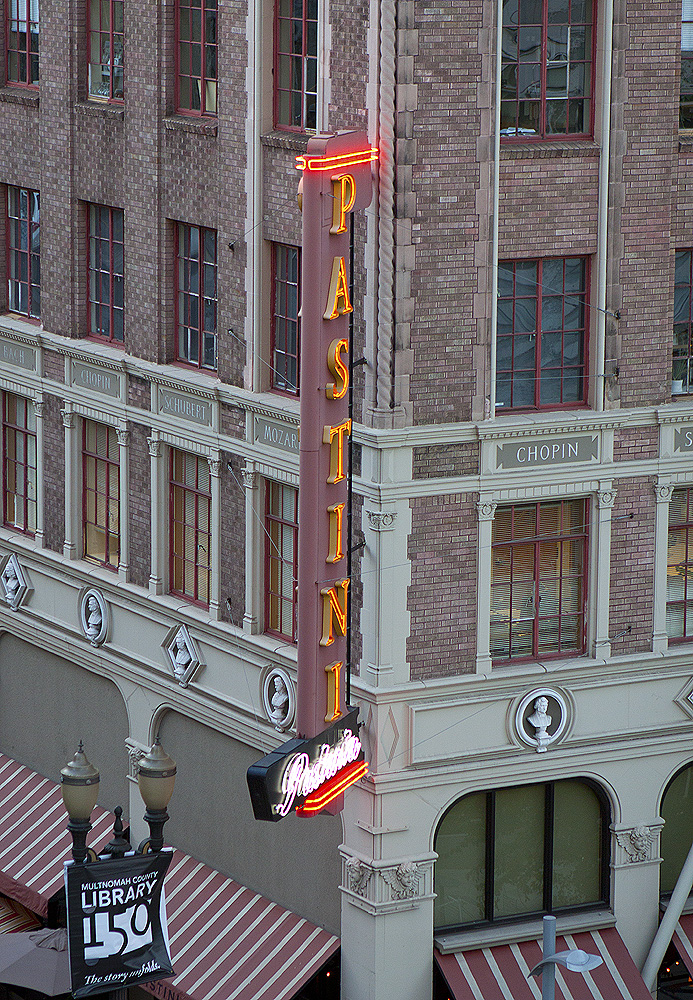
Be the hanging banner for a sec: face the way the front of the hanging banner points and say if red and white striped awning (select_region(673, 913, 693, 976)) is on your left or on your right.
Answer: on your left

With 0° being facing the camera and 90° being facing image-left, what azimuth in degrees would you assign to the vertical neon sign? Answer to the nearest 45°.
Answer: approximately 315°

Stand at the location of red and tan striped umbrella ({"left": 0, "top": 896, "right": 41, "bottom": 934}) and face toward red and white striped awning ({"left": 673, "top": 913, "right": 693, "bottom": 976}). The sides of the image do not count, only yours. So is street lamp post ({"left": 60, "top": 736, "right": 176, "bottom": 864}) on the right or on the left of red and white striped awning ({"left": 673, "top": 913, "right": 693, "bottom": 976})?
right

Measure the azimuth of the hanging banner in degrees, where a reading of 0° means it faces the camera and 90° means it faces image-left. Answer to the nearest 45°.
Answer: approximately 0°

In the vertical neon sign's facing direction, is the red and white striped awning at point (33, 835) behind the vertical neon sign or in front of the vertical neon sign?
behind

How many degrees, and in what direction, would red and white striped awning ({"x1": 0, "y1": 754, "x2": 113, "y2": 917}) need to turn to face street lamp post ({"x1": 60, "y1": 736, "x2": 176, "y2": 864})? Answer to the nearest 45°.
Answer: approximately 45° to its left

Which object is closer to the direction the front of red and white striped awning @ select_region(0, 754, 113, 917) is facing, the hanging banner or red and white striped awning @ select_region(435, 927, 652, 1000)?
the hanging banner
